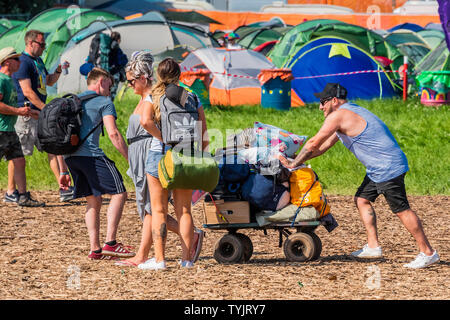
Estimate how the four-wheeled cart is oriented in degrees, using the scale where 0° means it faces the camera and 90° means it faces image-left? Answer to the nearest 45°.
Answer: approximately 90°

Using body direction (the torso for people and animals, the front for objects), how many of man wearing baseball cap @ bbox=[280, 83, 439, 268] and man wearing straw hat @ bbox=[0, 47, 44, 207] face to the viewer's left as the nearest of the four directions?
1

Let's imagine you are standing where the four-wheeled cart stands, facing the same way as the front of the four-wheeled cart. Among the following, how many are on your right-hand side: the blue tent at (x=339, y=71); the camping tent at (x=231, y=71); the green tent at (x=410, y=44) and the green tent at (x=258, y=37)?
4

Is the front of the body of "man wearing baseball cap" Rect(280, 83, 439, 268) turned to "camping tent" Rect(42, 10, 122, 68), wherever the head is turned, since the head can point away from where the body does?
no

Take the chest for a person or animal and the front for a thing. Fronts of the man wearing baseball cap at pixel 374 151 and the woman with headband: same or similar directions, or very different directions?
same or similar directions

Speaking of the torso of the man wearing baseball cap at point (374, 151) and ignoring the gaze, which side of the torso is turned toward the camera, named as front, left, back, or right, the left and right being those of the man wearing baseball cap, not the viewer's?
left

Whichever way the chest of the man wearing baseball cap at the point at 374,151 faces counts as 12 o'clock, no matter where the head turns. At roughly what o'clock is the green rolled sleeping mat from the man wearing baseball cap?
The green rolled sleeping mat is roughly at 11 o'clock from the man wearing baseball cap.

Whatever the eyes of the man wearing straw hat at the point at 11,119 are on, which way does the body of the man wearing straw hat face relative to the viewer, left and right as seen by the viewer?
facing to the right of the viewer

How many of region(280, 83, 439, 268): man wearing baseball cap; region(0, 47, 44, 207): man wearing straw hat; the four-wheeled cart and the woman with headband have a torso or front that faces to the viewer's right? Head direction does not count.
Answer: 1

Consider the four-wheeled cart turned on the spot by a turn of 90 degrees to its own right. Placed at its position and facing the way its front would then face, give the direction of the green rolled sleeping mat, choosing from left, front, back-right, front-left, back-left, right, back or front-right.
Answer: back-left

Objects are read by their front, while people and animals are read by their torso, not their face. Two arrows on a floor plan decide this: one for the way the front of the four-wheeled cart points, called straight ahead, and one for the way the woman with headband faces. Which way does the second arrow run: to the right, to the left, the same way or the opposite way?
the same way

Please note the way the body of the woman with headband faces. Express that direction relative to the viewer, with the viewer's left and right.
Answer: facing to the left of the viewer

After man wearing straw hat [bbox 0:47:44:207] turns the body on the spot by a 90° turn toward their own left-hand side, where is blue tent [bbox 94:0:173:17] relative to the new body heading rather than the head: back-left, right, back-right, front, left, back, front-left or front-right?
front

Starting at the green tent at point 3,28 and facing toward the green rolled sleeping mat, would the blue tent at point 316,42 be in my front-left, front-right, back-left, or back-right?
front-left

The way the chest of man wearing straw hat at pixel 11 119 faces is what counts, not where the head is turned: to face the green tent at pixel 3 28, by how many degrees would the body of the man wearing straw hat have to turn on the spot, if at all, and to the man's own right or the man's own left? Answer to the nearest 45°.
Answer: approximately 90° to the man's own left
